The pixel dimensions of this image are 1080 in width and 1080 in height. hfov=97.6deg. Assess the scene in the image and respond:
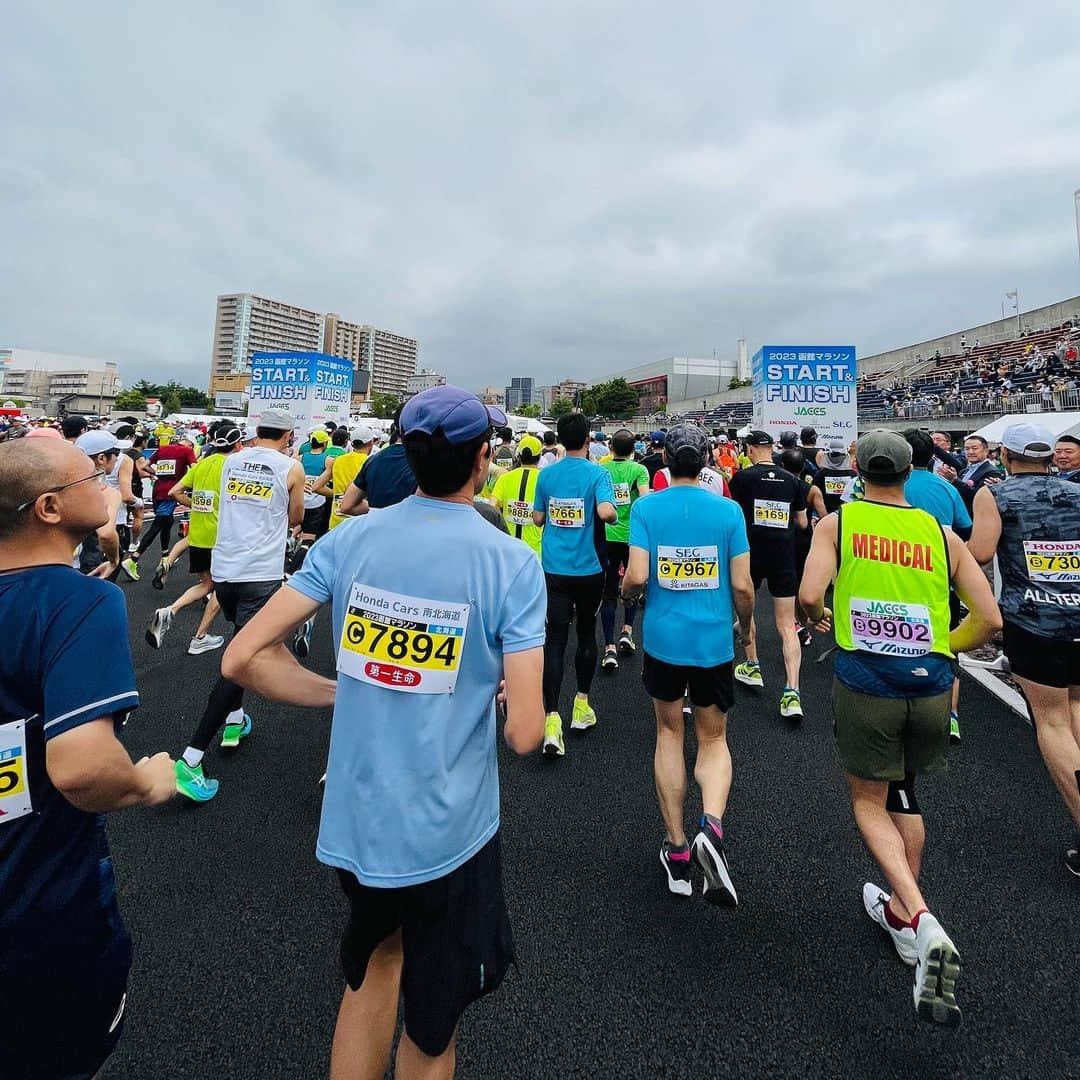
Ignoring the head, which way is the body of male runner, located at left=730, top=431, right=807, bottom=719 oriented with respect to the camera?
away from the camera

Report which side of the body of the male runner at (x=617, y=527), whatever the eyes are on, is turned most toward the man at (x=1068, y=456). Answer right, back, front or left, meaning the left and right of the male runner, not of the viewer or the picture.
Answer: right

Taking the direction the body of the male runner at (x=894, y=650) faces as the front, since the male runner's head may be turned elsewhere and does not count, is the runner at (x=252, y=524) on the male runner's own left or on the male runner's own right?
on the male runner's own left

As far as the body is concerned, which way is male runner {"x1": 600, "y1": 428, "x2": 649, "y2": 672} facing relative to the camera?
away from the camera

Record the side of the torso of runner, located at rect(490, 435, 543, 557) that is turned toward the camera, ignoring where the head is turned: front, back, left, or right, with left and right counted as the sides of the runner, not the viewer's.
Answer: back

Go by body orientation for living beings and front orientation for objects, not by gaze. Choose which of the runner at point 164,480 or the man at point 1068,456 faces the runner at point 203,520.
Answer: the man

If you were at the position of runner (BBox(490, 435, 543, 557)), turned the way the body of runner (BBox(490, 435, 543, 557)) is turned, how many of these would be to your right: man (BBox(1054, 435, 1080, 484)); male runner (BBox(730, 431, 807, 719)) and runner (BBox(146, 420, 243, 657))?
2

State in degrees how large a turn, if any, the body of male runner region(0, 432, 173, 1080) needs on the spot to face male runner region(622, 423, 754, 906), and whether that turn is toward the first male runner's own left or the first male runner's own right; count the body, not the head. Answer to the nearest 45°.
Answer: approximately 45° to the first male runner's own right

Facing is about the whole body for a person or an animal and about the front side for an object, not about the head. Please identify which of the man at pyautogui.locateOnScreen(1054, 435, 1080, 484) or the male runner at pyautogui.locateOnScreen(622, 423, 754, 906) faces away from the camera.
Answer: the male runner

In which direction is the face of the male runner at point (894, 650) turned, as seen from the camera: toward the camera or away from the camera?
away from the camera

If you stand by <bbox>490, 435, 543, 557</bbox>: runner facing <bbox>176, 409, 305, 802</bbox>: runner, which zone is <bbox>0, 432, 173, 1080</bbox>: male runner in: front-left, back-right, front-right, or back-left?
front-left

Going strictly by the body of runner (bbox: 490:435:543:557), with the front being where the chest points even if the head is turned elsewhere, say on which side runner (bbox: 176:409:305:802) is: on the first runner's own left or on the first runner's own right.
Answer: on the first runner's own left

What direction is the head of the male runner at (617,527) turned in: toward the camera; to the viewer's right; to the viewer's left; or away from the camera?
away from the camera

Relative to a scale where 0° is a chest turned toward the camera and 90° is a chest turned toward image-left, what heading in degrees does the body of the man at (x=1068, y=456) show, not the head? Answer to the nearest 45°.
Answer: approximately 45°

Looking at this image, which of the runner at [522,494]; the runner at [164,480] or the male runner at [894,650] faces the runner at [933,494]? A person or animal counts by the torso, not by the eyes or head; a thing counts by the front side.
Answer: the male runner

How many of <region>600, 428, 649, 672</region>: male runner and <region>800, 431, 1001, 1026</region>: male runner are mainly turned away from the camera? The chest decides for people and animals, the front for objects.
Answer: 2

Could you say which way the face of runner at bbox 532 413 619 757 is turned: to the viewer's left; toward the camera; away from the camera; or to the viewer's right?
away from the camera
